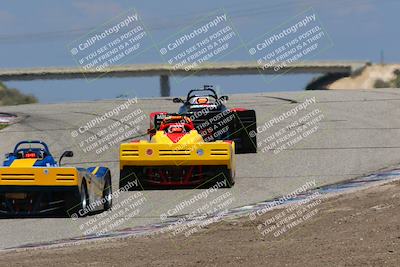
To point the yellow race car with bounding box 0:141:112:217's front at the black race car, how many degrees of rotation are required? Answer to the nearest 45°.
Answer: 0° — it already faces it

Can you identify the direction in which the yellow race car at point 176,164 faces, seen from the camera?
facing away from the viewer

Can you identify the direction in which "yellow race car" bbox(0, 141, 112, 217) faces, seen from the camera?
facing away from the viewer and to the right of the viewer

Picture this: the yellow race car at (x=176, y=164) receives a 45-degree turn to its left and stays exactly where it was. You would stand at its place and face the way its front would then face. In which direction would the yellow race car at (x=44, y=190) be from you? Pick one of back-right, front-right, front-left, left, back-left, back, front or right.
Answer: left
